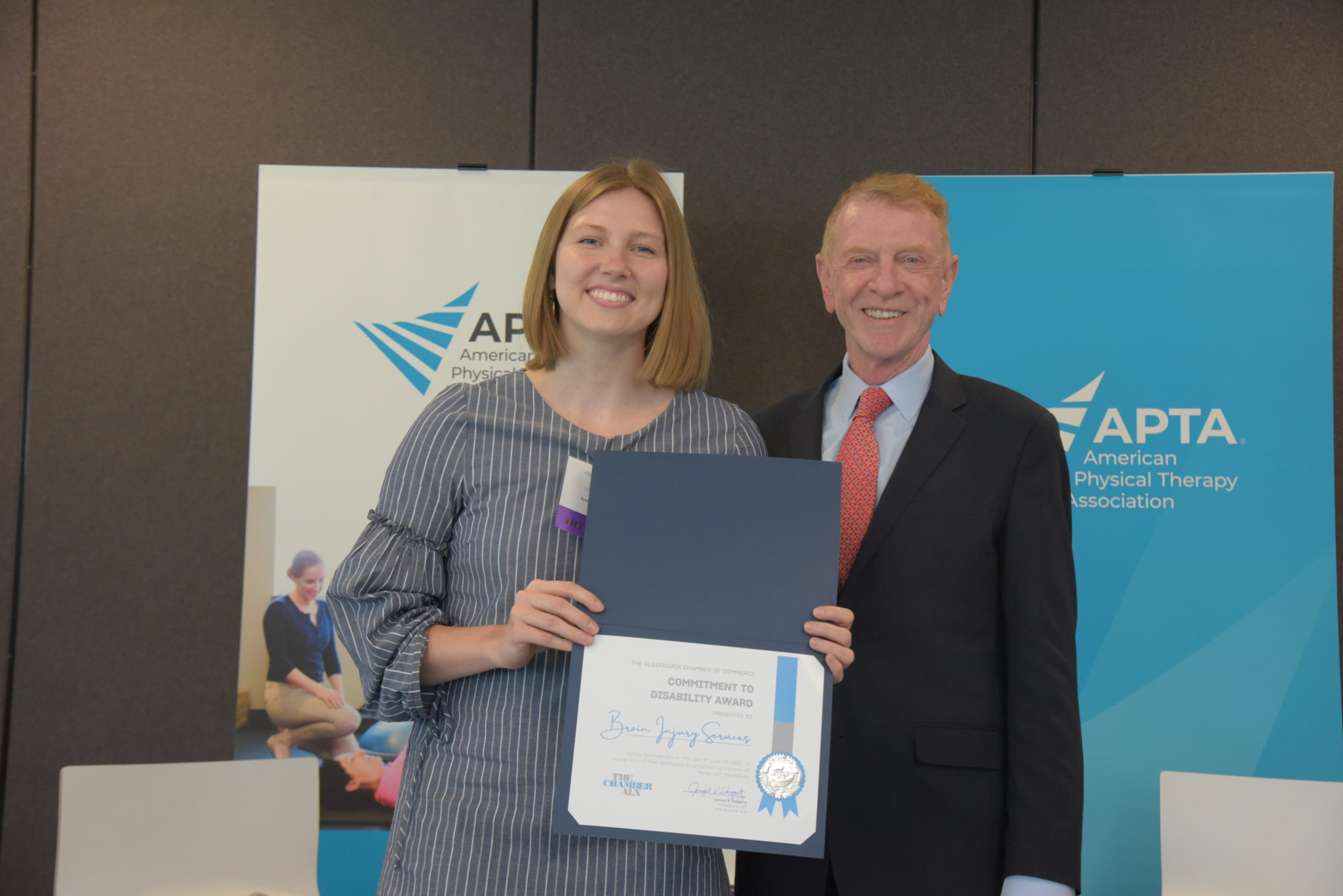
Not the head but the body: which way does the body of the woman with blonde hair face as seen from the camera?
toward the camera

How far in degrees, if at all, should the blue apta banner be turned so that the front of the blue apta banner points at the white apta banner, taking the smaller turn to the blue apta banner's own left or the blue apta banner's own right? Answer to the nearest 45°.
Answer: approximately 90° to the blue apta banner's own right

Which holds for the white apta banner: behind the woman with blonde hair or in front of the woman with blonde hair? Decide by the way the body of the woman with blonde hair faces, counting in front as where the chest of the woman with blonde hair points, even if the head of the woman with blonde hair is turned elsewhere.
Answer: behind

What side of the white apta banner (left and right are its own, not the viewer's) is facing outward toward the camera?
front

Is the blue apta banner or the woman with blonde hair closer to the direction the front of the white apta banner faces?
the woman with blonde hair

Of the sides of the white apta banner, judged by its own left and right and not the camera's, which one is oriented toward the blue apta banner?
left

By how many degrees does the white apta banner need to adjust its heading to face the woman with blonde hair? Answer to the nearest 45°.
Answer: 0° — it already faces them

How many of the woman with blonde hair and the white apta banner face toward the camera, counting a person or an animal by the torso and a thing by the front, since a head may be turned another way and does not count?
2

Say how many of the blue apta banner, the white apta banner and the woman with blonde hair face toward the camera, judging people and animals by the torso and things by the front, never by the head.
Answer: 3
